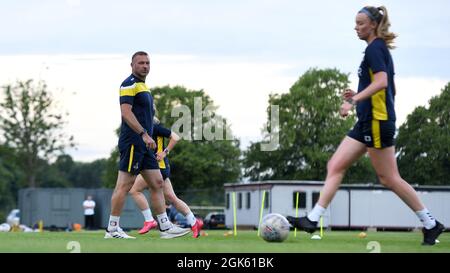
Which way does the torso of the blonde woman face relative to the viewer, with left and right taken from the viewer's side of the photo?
facing to the left of the viewer

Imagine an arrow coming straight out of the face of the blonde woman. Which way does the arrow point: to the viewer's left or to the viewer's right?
to the viewer's left

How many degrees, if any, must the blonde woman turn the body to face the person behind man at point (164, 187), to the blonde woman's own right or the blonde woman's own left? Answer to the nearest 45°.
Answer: approximately 45° to the blonde woman's own right
